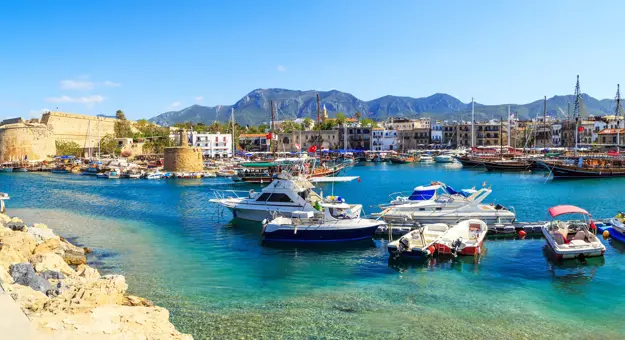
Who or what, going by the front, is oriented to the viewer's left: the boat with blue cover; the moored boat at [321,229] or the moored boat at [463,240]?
the boat with blue cover

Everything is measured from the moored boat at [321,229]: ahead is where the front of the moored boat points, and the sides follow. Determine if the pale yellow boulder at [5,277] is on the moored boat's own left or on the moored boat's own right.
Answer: on the moored boat's own right

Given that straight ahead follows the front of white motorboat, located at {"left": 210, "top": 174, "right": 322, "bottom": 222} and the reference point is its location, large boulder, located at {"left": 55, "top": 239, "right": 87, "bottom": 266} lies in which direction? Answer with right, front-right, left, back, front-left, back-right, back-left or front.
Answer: front-left

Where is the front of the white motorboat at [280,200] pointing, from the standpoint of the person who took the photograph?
facing to the left of the viewer

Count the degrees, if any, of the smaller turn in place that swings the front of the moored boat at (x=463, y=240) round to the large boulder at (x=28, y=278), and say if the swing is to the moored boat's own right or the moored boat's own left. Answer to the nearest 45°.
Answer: approximately 180°

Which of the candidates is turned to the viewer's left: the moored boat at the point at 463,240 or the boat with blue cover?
the boat with blue cover

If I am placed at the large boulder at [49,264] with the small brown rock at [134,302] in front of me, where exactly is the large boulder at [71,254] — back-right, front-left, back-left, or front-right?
back-left

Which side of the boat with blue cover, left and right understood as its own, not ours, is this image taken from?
left

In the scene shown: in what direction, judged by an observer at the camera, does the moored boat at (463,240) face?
facing away from the viewer and to the right of the viewer

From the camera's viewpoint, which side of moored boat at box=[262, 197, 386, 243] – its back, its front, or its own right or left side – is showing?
right

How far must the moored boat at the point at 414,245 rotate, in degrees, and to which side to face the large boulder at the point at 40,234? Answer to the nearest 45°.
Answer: approximately 135° to its left

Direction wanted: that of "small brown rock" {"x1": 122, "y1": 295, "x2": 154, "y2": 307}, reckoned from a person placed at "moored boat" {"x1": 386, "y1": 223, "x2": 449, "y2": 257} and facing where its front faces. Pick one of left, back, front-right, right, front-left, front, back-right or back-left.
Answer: back
